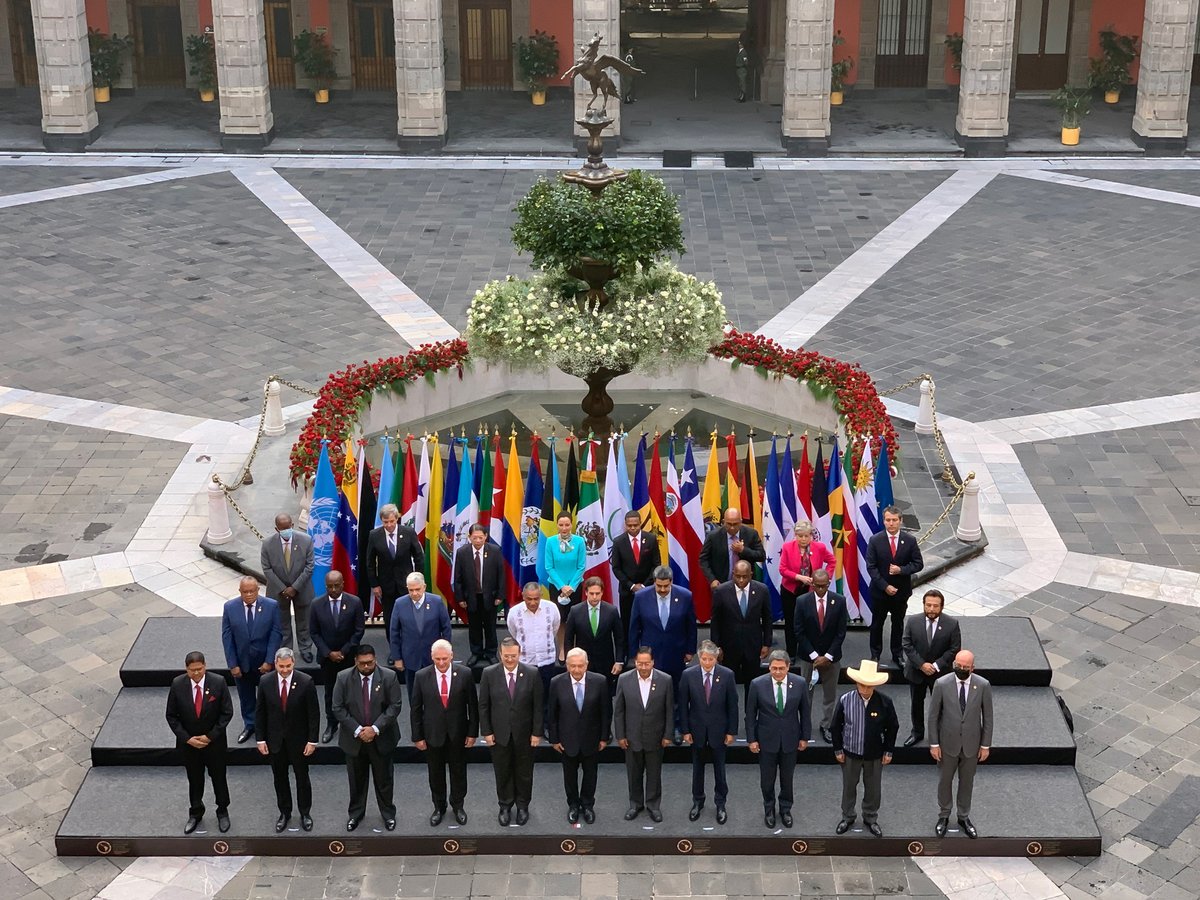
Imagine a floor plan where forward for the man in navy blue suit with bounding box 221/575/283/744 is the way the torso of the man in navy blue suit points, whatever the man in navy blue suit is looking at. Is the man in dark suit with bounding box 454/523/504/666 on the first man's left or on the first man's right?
on the first man's left

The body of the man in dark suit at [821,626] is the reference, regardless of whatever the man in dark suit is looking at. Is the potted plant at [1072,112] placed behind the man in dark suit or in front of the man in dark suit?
behind

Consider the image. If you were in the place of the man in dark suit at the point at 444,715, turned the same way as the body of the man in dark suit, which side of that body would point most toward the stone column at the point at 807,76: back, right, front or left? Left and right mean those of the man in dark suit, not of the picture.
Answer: back

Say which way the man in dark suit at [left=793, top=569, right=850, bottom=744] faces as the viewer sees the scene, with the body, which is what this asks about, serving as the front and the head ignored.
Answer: toward the camera

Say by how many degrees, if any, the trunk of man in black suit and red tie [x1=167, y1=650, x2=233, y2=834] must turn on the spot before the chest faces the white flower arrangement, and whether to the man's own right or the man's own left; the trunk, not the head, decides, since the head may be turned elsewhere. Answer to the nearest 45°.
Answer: approximately 135° to the man's own left

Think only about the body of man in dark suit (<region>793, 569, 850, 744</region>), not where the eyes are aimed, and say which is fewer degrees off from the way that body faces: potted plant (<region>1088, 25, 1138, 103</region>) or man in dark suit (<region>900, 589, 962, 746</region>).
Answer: the man in dark suit

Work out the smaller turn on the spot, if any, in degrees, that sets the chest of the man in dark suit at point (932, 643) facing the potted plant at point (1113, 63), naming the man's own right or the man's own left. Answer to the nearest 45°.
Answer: approximately 180°

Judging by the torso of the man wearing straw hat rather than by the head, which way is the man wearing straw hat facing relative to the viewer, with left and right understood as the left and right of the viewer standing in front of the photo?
facing the viewer

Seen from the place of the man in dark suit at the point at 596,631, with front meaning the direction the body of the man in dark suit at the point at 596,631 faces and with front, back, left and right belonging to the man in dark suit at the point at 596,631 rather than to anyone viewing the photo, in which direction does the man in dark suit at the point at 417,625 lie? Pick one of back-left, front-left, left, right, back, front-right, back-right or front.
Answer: right

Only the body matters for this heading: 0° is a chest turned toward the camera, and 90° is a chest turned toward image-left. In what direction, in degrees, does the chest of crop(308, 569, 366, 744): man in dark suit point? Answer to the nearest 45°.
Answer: approximately 0°

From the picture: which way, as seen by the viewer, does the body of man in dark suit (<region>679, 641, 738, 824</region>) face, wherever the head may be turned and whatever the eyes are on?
toward the camera

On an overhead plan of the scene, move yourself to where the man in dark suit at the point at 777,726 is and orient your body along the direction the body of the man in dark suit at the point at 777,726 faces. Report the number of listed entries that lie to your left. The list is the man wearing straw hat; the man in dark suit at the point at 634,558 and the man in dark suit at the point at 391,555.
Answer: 1

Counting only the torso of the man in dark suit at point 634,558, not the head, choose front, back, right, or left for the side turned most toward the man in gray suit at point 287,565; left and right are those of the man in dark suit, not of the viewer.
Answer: right

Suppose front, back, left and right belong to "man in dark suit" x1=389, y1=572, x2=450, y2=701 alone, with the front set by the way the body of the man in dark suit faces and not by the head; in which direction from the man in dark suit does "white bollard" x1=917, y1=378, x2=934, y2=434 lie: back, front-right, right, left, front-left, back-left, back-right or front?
back-left

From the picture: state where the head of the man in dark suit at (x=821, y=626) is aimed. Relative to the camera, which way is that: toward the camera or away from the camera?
toward the camera
